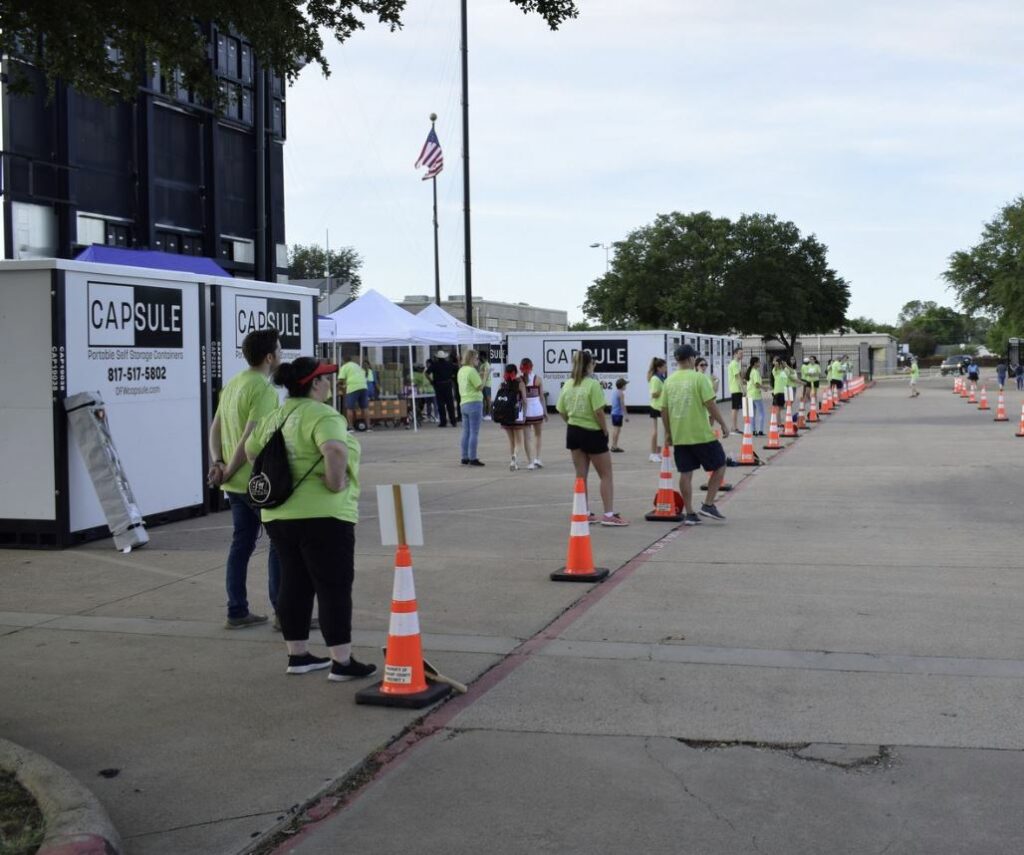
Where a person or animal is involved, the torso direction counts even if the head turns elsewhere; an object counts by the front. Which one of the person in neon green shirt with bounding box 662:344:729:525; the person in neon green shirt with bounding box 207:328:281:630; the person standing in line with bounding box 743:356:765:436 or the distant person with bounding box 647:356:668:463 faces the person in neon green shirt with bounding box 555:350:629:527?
the person in neon green shirt with bounding box 207:328:281:630

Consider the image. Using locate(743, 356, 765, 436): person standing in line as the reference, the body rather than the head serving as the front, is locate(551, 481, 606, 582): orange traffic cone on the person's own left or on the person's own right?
on the person's own right

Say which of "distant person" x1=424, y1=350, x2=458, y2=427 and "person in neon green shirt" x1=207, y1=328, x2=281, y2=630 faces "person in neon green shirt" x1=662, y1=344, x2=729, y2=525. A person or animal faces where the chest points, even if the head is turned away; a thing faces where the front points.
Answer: "person in neon green shirt" x1=207, y1=328, x2=281, y2=630

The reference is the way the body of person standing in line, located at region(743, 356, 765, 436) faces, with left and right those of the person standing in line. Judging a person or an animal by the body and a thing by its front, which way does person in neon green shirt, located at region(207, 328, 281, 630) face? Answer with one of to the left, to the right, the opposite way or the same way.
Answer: to the left

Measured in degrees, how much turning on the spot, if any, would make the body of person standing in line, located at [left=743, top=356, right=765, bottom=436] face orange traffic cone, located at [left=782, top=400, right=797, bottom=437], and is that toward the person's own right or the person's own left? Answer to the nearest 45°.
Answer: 0° — they already face it
